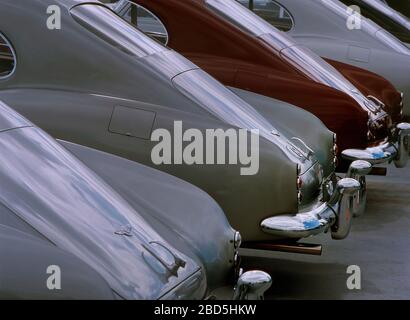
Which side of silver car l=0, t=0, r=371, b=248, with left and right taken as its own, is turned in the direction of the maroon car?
right

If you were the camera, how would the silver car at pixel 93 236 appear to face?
facing away from the viewer and to the left of the viewer

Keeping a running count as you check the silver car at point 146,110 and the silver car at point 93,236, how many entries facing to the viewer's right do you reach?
0

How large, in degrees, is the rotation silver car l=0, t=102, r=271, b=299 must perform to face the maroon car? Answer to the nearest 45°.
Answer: approximately 45° to its right

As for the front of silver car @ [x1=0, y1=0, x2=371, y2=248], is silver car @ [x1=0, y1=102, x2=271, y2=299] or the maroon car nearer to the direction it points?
the maroon car

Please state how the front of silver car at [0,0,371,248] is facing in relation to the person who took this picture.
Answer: facing away from the viewer and to the left of the viewer

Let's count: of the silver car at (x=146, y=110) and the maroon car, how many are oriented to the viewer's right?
0

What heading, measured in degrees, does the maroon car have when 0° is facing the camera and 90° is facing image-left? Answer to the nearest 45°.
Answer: approximately 135°
